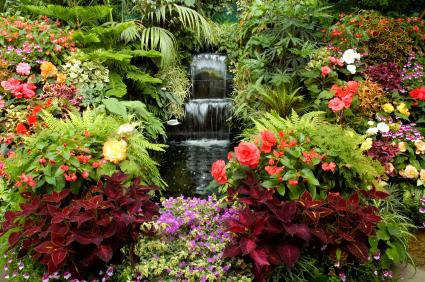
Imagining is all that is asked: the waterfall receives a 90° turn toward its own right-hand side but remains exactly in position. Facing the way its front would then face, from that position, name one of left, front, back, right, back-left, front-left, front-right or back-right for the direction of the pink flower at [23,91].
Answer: front-left

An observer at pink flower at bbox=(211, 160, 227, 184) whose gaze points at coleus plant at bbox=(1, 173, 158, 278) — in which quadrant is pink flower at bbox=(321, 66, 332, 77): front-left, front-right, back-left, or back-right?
back-right

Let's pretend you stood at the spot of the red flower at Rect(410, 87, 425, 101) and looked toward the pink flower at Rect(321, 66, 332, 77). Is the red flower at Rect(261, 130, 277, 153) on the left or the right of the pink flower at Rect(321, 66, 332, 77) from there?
left

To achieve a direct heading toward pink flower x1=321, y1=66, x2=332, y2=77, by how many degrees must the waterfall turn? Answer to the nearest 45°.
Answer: approximately 45° to its left

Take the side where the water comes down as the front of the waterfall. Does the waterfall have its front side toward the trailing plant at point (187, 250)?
yes

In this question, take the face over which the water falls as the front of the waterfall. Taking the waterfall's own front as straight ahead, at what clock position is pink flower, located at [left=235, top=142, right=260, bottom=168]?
The pink flower is roughly at 12 o'clock from the waterfall.

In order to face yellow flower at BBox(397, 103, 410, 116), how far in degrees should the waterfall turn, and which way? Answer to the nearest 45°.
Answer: approximately 45° to its left

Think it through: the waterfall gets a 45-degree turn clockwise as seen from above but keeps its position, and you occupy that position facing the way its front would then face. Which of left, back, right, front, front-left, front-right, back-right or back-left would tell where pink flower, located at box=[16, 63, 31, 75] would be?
front

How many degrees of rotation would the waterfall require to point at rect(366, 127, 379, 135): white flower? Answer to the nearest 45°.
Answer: approximately 45° to its left

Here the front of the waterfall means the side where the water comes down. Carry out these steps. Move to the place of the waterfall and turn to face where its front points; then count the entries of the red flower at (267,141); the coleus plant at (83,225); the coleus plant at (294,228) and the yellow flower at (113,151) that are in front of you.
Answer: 4

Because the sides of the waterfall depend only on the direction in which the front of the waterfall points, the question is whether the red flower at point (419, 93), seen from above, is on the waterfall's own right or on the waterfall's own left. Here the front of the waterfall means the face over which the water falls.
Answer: on the waterfall's own left

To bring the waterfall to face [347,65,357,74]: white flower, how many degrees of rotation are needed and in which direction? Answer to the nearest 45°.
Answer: approximately 45° to its left

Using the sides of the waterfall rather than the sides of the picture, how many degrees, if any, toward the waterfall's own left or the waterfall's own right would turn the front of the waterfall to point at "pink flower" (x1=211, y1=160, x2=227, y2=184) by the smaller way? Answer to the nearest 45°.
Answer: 0° — it already faces it

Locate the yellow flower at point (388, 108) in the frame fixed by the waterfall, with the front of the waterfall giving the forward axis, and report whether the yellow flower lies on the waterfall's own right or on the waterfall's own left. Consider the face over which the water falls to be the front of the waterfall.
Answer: on the waterfall's own left

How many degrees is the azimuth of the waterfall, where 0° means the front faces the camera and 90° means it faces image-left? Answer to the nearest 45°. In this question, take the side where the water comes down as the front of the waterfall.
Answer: approximately 0°

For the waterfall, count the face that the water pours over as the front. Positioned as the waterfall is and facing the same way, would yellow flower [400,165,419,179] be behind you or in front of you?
in front
